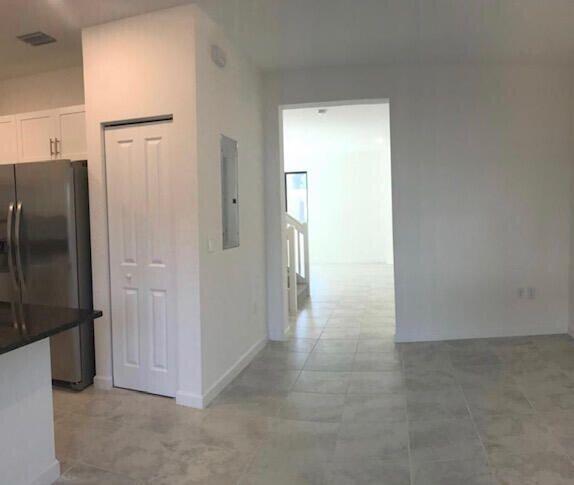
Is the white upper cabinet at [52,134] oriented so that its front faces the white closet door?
no

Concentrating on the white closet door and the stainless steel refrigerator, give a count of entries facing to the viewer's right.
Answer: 0

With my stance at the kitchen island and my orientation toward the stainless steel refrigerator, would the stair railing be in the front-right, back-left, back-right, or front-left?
front-right

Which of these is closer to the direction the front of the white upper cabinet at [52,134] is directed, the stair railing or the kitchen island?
the kitchen island

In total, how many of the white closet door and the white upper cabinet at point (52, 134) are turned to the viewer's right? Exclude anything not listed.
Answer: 0

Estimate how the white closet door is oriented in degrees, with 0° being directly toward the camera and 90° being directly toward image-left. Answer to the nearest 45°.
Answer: approximately 45°

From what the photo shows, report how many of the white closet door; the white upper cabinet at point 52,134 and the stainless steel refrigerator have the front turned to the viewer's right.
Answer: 0

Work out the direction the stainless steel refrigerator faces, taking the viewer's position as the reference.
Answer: facing the viewer and to the left of the viewer

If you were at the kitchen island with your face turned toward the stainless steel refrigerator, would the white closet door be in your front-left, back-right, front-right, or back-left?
front-right

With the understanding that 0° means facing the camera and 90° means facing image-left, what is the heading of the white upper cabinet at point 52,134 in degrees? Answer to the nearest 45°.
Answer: approximately 45°

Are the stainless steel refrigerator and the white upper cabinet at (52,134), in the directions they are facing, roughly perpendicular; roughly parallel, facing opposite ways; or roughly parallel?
roughly parallel

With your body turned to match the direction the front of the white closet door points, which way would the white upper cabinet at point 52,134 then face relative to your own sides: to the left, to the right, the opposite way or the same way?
the same way

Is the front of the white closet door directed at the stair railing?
no

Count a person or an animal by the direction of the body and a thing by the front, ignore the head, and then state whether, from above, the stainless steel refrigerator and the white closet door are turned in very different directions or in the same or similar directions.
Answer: same or similar directions

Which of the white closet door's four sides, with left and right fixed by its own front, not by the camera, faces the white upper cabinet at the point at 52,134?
right
